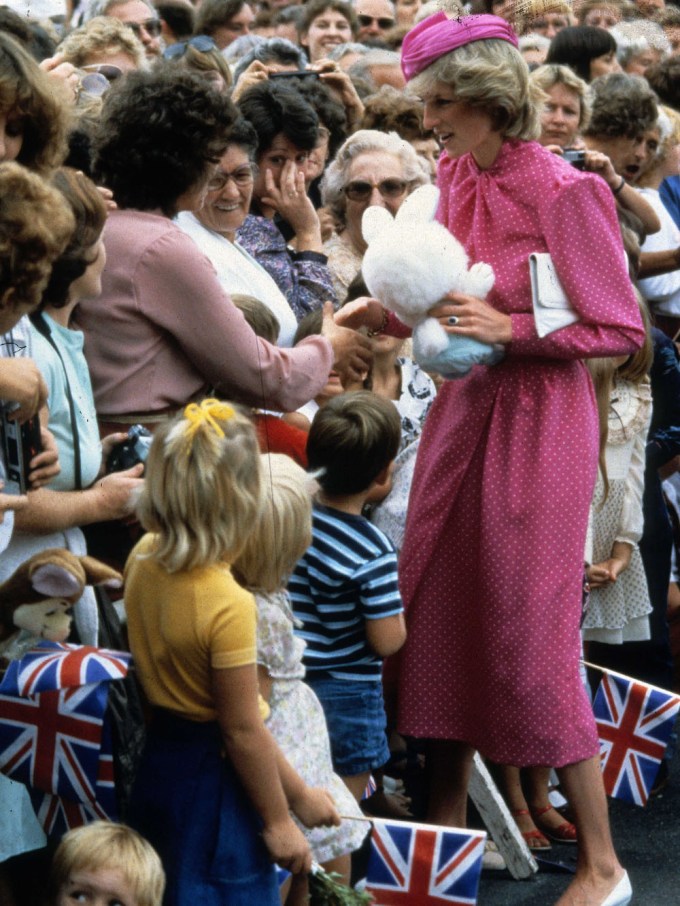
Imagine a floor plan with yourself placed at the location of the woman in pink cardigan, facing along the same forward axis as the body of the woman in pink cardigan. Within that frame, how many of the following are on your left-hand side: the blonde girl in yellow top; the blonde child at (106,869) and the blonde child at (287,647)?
0

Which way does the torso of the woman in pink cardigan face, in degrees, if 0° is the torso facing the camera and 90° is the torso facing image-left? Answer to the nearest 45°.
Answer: approximately 225°

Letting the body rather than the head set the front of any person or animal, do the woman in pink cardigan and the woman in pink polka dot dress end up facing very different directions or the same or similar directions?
very different directions

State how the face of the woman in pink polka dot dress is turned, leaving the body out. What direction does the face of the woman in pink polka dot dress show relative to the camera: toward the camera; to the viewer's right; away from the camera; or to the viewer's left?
to the viewer's left

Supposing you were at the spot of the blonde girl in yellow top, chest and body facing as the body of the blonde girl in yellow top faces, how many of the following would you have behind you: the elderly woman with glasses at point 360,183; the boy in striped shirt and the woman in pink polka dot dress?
0

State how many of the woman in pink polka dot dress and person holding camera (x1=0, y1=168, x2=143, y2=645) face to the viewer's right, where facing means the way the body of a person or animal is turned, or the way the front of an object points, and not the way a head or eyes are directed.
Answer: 1

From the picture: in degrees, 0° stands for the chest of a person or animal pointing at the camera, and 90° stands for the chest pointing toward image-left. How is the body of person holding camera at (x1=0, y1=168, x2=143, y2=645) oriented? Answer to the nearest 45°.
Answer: approximately 270°

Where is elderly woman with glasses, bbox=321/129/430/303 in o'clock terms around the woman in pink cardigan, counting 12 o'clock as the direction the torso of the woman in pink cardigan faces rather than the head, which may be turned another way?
The elderly woman with glasses is roughly at 11 o'clock from the woman in pink cardigan.

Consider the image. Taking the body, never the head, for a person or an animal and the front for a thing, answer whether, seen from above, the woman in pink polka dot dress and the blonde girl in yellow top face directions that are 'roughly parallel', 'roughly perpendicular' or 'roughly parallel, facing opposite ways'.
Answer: roughly parallel, facing opposite ways

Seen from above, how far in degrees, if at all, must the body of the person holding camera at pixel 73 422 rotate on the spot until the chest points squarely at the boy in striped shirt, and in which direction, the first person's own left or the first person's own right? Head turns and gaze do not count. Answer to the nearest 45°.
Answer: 0° — they already face them

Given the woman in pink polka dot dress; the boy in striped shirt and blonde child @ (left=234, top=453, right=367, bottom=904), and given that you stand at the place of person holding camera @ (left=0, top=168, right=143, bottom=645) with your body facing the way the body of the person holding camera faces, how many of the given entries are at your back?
0

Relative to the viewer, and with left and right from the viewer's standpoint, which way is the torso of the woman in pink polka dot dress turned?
facing the viewer and to the left of the viewer

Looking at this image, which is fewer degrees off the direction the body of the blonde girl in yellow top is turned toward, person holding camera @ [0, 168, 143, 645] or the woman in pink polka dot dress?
the woman in pink polka dot dress

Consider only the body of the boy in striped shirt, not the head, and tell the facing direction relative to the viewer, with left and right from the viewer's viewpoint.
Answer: facing away from the viewer and to the right of the viewer
